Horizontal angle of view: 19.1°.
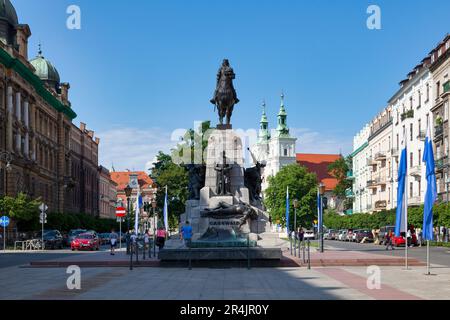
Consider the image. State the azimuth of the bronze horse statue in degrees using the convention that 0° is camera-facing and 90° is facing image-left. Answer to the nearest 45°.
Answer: approximately 0°
